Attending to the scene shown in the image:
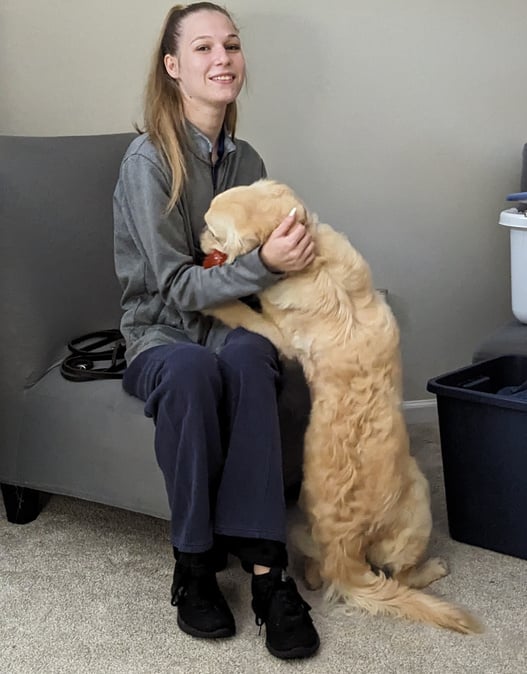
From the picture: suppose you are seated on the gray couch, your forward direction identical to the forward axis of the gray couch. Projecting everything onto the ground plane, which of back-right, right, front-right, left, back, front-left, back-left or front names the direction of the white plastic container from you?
front-left

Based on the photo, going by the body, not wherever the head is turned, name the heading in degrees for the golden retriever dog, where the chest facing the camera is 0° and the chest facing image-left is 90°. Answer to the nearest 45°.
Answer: approximately 135°

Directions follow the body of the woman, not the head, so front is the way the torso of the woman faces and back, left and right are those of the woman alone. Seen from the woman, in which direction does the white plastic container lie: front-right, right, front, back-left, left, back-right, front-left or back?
left

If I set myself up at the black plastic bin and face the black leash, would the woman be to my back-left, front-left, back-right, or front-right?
front-left

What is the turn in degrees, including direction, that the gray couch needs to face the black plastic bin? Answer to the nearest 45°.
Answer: approximately 45° to its left

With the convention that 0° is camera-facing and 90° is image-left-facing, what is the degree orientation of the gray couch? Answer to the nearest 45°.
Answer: approximately 315°

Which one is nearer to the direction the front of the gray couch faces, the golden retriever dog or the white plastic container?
the golden retriever dog

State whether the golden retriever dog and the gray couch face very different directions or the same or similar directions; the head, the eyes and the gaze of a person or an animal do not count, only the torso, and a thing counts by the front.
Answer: very different directions

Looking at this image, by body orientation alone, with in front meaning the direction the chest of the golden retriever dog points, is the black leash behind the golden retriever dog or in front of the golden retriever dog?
in front

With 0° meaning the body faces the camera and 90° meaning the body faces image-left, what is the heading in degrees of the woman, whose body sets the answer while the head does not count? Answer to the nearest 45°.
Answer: approximately 315°
